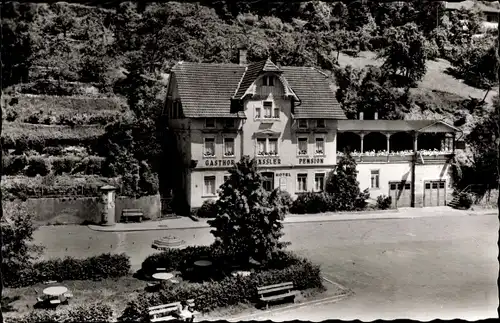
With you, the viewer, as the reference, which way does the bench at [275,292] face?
facing the viewer and to the right of the viewer

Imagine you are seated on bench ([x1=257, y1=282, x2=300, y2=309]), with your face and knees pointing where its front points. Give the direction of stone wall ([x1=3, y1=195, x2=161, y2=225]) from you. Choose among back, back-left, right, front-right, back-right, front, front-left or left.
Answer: back

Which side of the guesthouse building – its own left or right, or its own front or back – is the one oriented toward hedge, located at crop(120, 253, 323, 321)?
front

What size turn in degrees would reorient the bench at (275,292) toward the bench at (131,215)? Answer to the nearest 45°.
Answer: approximately 180°

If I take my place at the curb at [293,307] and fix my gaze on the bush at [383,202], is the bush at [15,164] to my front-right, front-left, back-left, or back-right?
front-left

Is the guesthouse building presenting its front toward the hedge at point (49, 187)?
no

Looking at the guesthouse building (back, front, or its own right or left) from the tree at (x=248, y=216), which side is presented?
front

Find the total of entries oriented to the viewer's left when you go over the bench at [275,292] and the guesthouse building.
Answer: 0

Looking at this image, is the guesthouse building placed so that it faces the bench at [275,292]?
yes

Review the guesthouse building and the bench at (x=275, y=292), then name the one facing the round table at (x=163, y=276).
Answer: the guesthouse building

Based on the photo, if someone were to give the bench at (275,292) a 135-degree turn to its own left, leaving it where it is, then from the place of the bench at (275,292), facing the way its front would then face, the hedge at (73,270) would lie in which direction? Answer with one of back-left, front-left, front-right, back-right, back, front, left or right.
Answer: left

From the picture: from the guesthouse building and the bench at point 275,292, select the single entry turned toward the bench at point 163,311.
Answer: the guesthouse building

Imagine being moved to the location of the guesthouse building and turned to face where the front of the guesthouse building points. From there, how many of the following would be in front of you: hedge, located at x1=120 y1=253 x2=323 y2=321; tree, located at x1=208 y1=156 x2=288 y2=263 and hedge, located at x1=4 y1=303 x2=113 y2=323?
3

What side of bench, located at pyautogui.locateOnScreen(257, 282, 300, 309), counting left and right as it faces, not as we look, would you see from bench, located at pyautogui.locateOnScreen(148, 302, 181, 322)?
right

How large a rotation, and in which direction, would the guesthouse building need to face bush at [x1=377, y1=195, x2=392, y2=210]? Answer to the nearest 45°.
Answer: approximately 45° to its left

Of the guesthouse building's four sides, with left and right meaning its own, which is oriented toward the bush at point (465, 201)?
left

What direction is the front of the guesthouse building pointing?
toward the camera
